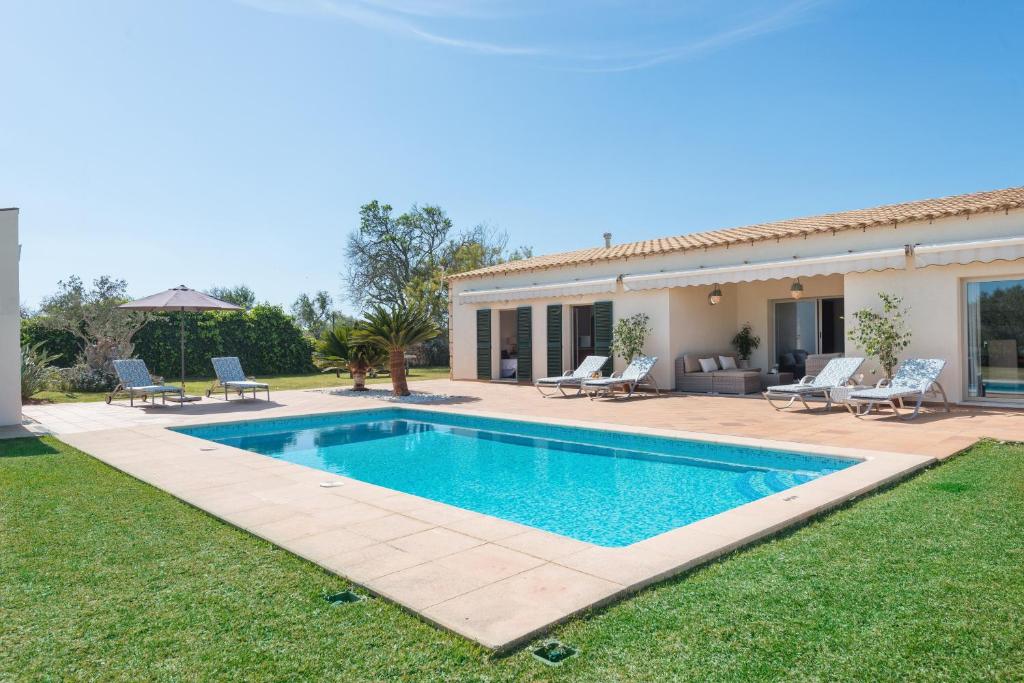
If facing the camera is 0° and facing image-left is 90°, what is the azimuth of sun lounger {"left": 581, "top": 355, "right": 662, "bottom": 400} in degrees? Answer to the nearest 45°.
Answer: approximately 45°

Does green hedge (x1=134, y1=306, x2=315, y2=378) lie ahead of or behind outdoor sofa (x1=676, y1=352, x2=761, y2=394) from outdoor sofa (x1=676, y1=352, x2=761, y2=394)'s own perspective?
behind

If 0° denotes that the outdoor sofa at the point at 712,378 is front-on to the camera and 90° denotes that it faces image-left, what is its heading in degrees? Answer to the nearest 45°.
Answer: approximately 315°

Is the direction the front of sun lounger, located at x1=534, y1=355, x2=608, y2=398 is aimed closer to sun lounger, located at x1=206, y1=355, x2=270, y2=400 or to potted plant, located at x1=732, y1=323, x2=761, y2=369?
the sun lounger

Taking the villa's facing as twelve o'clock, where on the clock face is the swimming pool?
The swimming pool is roughly at 11 o'clock from the villa.

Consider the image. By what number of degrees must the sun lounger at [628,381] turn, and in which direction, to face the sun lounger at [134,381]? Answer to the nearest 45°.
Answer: approximately 45° to its right

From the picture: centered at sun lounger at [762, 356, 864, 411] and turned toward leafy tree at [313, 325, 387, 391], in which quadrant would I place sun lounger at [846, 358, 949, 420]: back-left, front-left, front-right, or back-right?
back-left

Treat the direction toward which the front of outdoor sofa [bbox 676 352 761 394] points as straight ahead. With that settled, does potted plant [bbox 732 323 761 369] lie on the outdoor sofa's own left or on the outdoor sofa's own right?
on the outdoor sofa's own left
